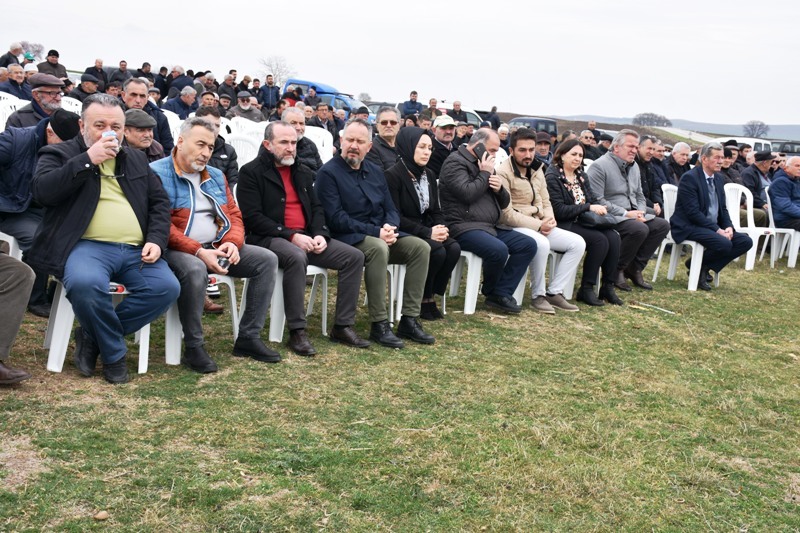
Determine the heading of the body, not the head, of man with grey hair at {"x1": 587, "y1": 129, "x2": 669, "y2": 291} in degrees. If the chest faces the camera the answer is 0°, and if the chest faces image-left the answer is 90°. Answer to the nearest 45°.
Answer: approximately 315°

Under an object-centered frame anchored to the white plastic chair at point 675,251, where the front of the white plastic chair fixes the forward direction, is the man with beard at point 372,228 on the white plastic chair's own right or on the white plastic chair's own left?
on the white plastic chair's own right

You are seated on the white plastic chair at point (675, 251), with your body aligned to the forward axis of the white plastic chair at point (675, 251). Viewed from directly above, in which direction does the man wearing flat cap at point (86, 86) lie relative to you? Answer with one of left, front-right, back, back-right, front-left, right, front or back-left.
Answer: back-right

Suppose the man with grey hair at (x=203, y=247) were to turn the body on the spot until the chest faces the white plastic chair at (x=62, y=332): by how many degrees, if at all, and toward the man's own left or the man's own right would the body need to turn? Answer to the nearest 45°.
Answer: approximately 90° to the man's own right

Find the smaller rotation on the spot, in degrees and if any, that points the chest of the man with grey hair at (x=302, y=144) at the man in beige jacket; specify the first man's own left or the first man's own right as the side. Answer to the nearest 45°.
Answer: approximately 45° to the first man's own left

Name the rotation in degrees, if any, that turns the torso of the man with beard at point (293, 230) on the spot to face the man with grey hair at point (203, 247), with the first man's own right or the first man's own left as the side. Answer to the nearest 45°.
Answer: approximately 90° to the first man's own right

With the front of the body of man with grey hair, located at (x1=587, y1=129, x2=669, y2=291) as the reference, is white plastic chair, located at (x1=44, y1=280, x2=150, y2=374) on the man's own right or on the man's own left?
on the man's own right
